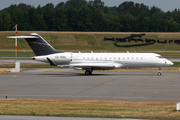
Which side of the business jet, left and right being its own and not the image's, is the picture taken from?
right
